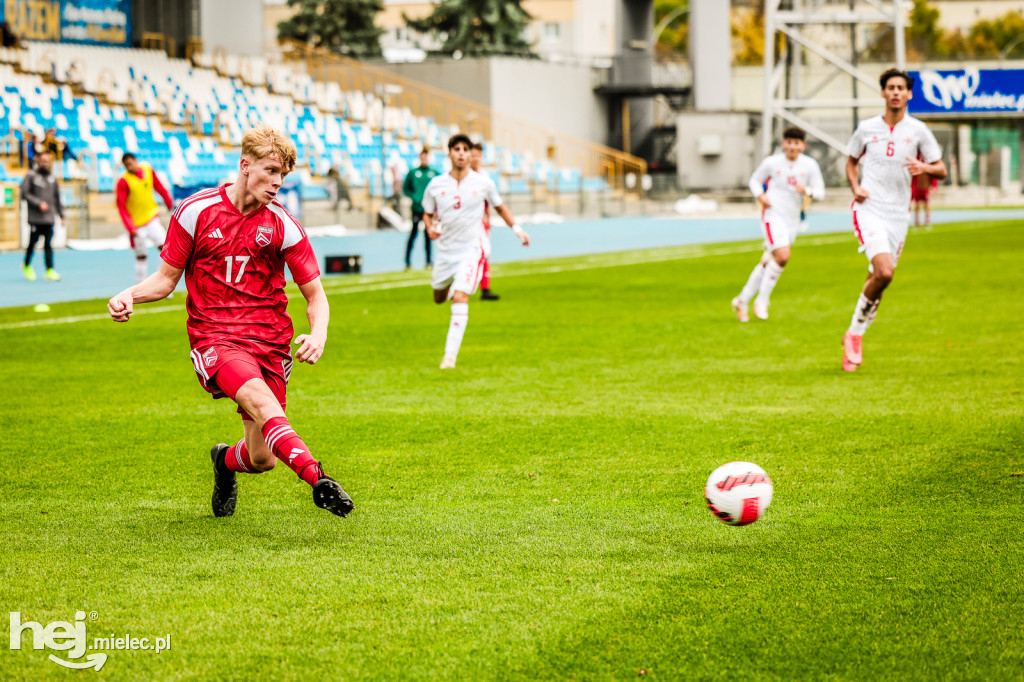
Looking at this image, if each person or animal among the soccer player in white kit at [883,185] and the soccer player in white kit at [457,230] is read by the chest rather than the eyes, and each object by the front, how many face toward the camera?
2

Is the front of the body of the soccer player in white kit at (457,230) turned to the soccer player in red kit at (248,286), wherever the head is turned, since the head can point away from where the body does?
yes

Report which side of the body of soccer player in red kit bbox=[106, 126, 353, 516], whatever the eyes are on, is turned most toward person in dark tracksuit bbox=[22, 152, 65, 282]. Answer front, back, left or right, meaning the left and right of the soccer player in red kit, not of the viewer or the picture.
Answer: back

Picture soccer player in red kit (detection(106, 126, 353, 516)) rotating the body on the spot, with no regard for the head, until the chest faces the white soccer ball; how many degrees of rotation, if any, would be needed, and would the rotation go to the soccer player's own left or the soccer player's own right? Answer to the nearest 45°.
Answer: approximately 90° to the soccer player's own left

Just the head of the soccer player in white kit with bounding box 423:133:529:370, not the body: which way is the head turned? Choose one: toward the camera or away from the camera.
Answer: toward the camera

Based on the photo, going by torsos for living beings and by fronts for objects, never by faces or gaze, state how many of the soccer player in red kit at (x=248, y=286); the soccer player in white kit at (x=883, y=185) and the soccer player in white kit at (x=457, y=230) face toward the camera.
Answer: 3

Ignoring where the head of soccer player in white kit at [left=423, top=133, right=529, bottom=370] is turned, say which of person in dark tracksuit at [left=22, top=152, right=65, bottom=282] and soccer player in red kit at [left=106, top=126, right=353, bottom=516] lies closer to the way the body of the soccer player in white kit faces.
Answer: the soccer player in red kit

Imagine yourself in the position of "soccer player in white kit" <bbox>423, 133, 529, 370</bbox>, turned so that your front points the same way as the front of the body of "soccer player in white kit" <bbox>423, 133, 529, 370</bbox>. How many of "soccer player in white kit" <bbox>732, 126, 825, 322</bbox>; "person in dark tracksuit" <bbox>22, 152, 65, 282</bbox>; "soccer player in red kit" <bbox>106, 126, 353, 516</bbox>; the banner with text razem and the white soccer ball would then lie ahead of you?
2

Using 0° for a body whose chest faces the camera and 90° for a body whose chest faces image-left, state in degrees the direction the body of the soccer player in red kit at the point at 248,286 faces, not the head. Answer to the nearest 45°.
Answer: approximately 0°

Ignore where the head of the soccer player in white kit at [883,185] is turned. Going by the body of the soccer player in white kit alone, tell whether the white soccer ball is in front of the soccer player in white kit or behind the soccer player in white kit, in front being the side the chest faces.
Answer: in front

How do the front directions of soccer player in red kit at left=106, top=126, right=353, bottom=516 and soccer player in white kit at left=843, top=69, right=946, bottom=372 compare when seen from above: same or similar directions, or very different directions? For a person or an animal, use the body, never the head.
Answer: same or similar directions

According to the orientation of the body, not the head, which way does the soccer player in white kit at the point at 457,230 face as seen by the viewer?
toward the camera

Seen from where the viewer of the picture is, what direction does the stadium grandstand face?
facing the viewer and to the right of the viewer

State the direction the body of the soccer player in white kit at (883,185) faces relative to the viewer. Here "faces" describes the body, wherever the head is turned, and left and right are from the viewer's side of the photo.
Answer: facing the viewer
